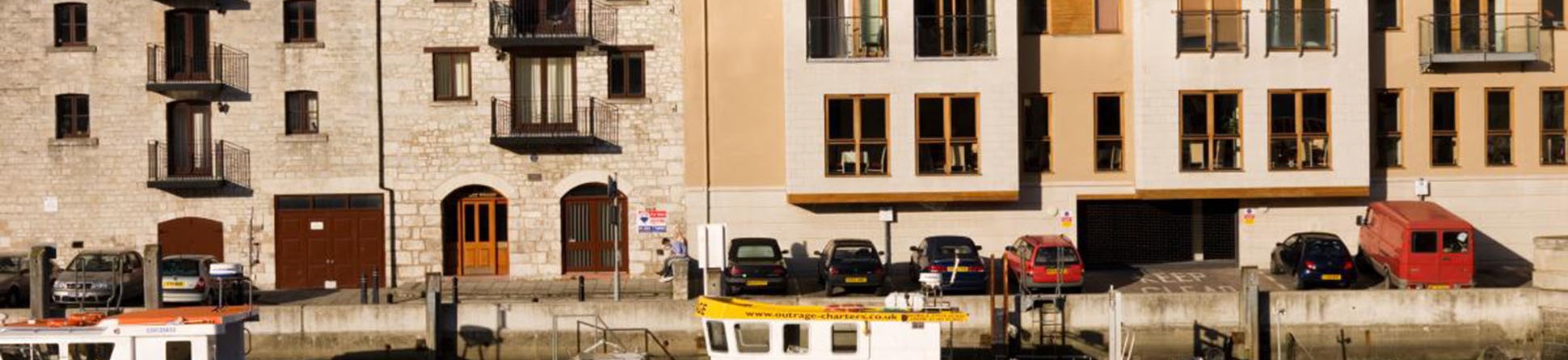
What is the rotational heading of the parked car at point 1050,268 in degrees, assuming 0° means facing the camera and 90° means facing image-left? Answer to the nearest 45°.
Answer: approximately 135°

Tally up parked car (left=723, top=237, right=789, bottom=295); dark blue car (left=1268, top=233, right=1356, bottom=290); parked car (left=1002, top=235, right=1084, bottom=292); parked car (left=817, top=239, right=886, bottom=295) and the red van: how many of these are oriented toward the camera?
0

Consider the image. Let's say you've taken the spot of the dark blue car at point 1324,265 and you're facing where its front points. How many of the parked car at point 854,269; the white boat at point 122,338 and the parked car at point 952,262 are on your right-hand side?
0

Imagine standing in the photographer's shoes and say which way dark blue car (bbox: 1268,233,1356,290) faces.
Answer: facing away from the viewer and to the left of the viewer

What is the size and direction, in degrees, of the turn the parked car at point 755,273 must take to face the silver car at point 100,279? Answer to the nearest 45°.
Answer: approximately 90° to its left

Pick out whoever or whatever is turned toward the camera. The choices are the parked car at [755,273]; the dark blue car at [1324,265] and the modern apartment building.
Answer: the modern apartment building

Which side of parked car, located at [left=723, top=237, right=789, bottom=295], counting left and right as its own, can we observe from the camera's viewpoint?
back

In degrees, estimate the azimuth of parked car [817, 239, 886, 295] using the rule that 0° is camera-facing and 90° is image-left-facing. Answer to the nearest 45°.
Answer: approximately 180°

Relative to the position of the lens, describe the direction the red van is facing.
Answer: facing away from the viewer and to the left of the viewer

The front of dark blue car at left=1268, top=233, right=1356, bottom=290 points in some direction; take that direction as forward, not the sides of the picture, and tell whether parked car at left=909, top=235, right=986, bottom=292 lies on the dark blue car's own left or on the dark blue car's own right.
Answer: on the dark blue car's own left

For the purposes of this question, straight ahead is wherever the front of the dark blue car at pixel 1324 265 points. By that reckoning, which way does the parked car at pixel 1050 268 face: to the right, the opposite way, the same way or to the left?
the same way

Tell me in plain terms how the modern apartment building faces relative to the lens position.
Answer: facing the viewer

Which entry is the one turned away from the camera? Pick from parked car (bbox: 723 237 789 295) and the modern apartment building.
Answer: the parked car

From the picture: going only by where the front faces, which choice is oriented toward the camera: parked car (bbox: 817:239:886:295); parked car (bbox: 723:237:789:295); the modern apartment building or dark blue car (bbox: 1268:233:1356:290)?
the modern apartment building

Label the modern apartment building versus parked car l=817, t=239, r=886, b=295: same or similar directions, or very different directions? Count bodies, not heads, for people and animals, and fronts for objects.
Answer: very different directions

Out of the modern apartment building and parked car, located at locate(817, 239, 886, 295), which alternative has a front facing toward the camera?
the modern apartment building

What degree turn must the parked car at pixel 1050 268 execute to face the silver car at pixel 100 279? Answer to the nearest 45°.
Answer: approximately 45° to its left
